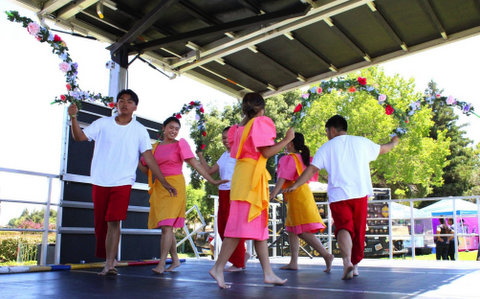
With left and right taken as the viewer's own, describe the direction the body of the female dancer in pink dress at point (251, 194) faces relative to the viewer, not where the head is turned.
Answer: facing away from the viewer and to the right of the viewer

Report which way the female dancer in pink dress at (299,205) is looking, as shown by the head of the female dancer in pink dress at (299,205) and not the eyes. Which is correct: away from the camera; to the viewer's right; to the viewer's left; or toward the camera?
to the viewer's left

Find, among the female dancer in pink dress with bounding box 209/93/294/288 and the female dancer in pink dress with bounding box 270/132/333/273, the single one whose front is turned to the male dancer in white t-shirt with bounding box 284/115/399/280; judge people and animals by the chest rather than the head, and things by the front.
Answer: the female dancer in pink dress with bounding box 209/93/294/288

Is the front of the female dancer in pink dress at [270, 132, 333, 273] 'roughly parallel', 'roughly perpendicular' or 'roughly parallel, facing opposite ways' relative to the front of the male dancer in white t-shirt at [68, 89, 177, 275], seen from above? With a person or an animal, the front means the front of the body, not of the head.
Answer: roughly perpendicular

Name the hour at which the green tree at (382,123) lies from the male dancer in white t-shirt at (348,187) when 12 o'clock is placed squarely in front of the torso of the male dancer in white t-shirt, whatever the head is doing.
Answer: The green tree is roughly at 12 o'clock from the male dancer in white t-shirt.

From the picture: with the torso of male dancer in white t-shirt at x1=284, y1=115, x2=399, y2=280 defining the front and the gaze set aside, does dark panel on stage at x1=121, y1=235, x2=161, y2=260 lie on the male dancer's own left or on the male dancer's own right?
on the male dancer's own left

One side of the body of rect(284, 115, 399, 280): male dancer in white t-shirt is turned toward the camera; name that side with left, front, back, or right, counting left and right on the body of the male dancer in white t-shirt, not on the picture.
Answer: back

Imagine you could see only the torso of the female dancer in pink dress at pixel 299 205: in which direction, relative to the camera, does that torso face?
to the viewer's left

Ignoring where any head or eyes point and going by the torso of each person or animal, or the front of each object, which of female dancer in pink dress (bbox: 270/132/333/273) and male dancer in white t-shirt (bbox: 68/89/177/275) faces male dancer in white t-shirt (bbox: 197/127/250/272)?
the female dancer in pink dress

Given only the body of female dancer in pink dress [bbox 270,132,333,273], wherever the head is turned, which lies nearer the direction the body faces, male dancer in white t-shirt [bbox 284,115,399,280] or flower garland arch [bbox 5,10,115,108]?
the flower garland arch
